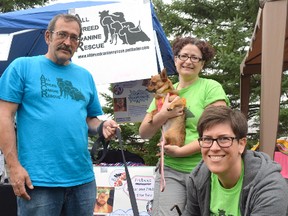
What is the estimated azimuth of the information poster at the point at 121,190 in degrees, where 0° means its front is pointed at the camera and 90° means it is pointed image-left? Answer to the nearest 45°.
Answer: approximately 0°

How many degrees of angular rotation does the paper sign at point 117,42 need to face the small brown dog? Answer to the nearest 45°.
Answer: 0° — it already faces it
